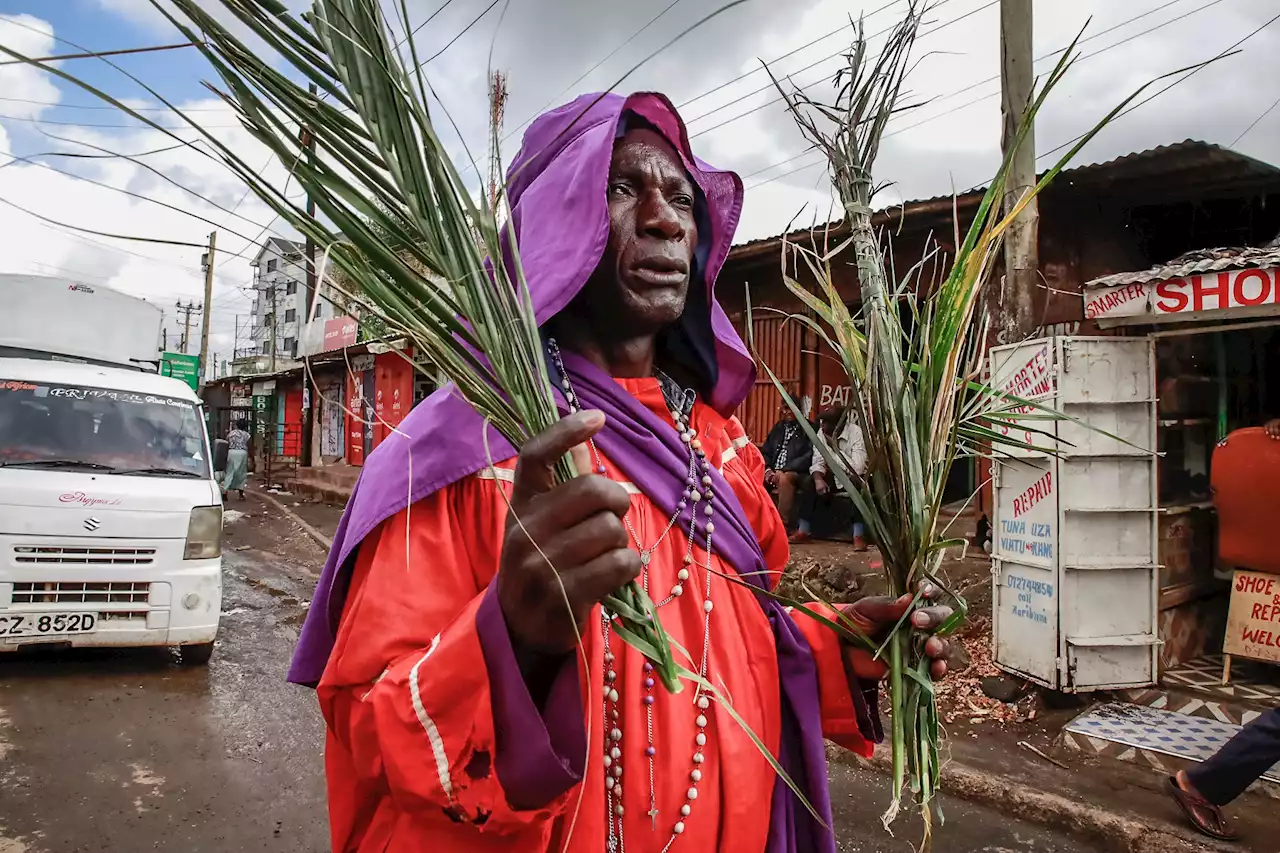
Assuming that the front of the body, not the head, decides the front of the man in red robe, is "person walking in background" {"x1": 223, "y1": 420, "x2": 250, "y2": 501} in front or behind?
behind

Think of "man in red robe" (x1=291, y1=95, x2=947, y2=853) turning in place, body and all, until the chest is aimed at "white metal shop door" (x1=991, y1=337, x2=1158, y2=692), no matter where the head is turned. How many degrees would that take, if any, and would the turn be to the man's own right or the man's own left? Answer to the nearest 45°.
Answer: approximately 90° to the man's own left

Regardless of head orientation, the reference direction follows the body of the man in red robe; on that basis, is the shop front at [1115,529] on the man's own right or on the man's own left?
on the man's own left

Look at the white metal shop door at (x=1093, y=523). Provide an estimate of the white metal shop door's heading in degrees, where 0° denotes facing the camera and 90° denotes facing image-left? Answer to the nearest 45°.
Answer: approximately 45°
